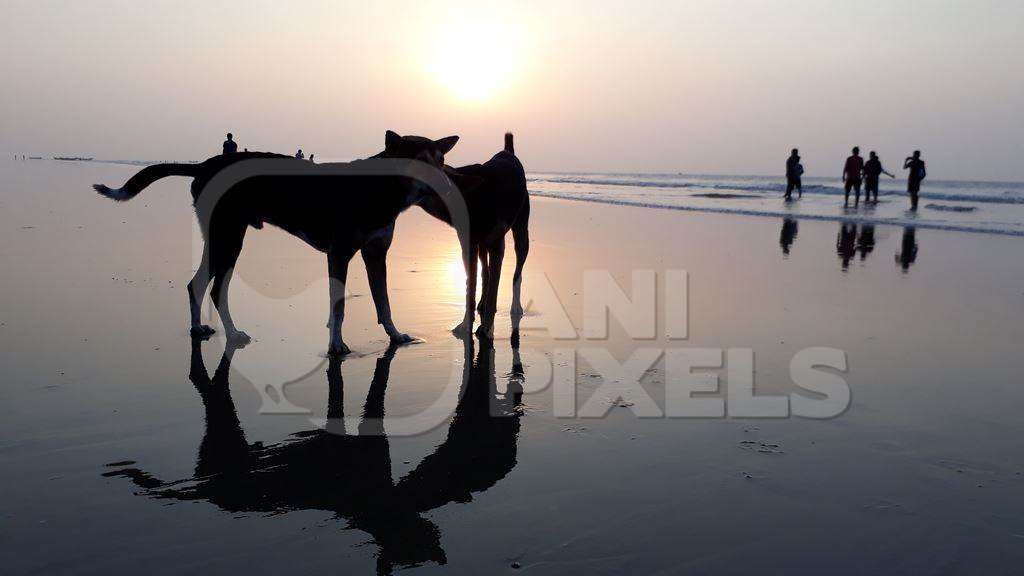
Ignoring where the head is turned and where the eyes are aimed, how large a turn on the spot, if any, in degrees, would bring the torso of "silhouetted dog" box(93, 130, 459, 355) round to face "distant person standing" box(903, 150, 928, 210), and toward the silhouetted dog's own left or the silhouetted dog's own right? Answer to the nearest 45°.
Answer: approximately 45° to the silhouetted dog's own left

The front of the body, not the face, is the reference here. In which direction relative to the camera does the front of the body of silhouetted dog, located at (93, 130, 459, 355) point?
to the viewer's right

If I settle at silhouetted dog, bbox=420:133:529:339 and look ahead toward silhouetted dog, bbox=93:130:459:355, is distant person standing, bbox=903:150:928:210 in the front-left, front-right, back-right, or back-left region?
back-right

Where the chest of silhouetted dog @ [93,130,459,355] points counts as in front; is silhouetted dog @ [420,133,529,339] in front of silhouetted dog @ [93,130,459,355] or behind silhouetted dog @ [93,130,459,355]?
in front
